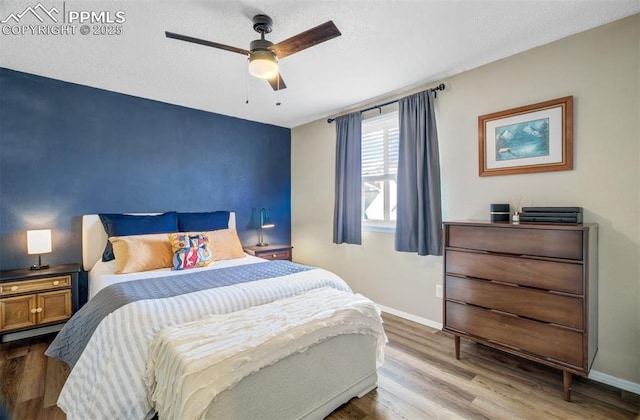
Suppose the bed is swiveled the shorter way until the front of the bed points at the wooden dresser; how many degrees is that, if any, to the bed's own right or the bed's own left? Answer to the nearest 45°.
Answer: approximately 45° to the bed's own left

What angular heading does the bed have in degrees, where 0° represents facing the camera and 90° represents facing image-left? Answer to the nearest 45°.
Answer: approximately 315°

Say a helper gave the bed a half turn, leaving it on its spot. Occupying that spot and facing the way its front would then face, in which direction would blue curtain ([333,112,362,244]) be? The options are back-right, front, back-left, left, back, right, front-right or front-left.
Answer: right

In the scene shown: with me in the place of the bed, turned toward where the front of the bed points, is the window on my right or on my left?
on my left

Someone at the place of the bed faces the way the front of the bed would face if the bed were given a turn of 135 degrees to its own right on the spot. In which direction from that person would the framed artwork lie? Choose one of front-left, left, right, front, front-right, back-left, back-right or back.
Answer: back

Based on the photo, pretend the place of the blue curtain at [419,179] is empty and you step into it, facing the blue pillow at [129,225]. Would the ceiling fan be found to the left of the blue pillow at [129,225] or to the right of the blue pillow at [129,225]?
left

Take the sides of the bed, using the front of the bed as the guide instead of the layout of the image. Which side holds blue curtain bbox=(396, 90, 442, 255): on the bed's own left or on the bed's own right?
on the bed's own left

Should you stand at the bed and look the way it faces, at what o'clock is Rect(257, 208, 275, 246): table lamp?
The table lamp is roughly at 8 o'clock from the bed.

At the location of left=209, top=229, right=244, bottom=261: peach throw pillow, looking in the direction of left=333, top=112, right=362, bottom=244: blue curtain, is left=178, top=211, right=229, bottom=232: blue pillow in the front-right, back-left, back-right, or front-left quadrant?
back-left
